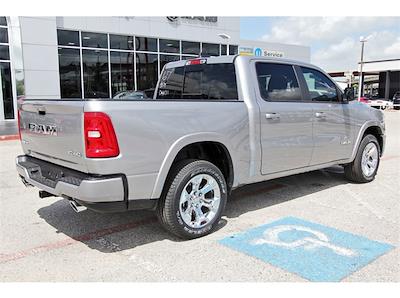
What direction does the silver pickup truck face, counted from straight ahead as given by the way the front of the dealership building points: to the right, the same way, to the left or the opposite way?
to the left

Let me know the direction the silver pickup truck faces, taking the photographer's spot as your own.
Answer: facing away from the viewer and to the right of the viewer

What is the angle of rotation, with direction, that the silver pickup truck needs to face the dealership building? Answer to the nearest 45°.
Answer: approximately 45° to its left

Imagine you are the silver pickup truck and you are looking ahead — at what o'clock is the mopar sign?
The mopar sign is roughly at 11 o'clock from the silver pickup truck.

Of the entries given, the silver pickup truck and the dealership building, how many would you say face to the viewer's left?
0

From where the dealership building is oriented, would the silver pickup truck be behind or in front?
in front

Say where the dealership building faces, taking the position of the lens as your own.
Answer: facing the viewer and to the right of the viewer
